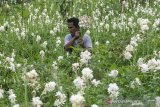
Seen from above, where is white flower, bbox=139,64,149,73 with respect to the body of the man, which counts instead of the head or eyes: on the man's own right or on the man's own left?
on the man's own left

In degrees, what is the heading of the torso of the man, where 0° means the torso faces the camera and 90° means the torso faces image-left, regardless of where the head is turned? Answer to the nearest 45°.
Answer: approximately 45°
